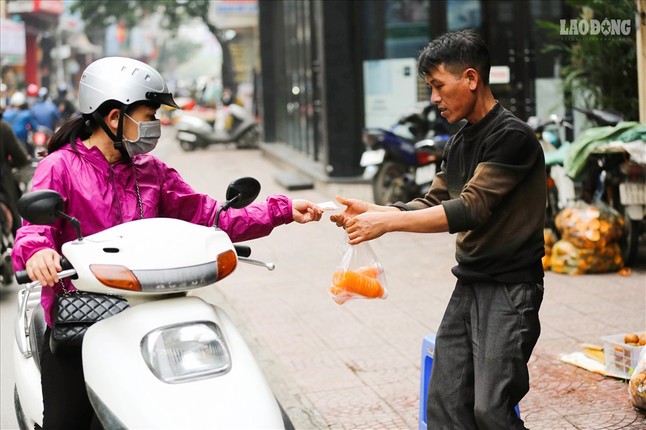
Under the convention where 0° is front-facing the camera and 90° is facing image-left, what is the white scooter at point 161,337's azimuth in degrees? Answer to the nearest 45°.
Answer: approximately 315°

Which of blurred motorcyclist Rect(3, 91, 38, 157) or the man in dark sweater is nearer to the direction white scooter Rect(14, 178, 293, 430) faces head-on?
the man in dark sweater

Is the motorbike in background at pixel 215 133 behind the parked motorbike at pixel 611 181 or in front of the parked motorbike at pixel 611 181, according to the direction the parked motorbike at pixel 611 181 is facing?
in front

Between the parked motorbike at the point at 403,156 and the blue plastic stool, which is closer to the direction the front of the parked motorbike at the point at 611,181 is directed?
the parked motorbike

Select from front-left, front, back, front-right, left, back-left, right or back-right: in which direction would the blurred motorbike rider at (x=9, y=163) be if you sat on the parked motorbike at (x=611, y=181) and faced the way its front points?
front-left

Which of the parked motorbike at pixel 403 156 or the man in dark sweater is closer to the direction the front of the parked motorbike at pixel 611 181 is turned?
the parked motorbike
